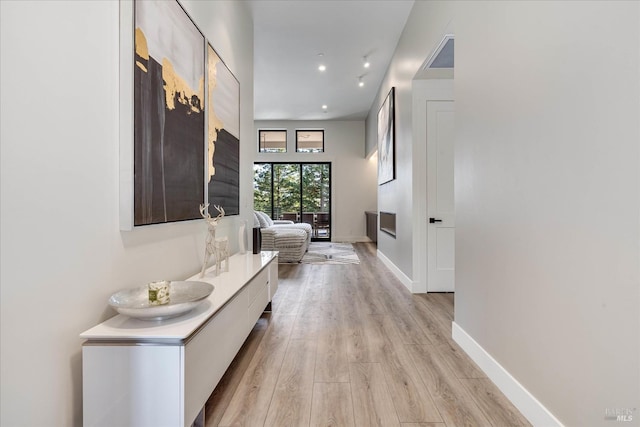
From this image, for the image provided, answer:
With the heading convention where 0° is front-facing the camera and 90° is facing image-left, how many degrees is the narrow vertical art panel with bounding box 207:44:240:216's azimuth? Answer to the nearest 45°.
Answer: approximately 270°

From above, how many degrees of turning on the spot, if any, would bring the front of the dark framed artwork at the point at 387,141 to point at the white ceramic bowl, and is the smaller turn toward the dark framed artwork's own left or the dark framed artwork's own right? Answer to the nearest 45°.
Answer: approximately 90° to the dark framed artwork's own left

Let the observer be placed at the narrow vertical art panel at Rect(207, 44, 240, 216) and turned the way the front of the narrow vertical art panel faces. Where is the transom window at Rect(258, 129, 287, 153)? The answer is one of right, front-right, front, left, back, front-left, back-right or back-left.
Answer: left

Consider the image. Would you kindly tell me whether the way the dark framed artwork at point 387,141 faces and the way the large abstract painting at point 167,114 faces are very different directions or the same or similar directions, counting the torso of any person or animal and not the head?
very different directions

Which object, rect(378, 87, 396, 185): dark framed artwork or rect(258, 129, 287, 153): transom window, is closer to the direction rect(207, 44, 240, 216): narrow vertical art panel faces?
the dark framed artwork

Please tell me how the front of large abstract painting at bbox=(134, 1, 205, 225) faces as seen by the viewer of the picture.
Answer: facing the viewer and to the right of the viewer

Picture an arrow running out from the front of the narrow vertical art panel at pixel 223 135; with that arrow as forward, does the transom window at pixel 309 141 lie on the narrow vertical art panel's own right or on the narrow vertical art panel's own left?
on the narrow vertical art panel's own left

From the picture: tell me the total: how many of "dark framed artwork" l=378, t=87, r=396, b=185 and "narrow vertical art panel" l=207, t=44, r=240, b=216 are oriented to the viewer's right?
1

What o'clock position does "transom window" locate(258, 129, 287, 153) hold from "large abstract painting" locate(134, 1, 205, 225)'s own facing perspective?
The transom window is roughly at 8 o'clock from the large abstract painting.

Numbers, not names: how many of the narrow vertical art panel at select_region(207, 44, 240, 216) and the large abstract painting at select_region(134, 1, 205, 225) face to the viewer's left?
0

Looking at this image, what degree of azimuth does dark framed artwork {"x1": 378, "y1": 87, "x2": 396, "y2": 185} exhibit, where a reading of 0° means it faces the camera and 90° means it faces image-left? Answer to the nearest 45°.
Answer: approximately 90°
